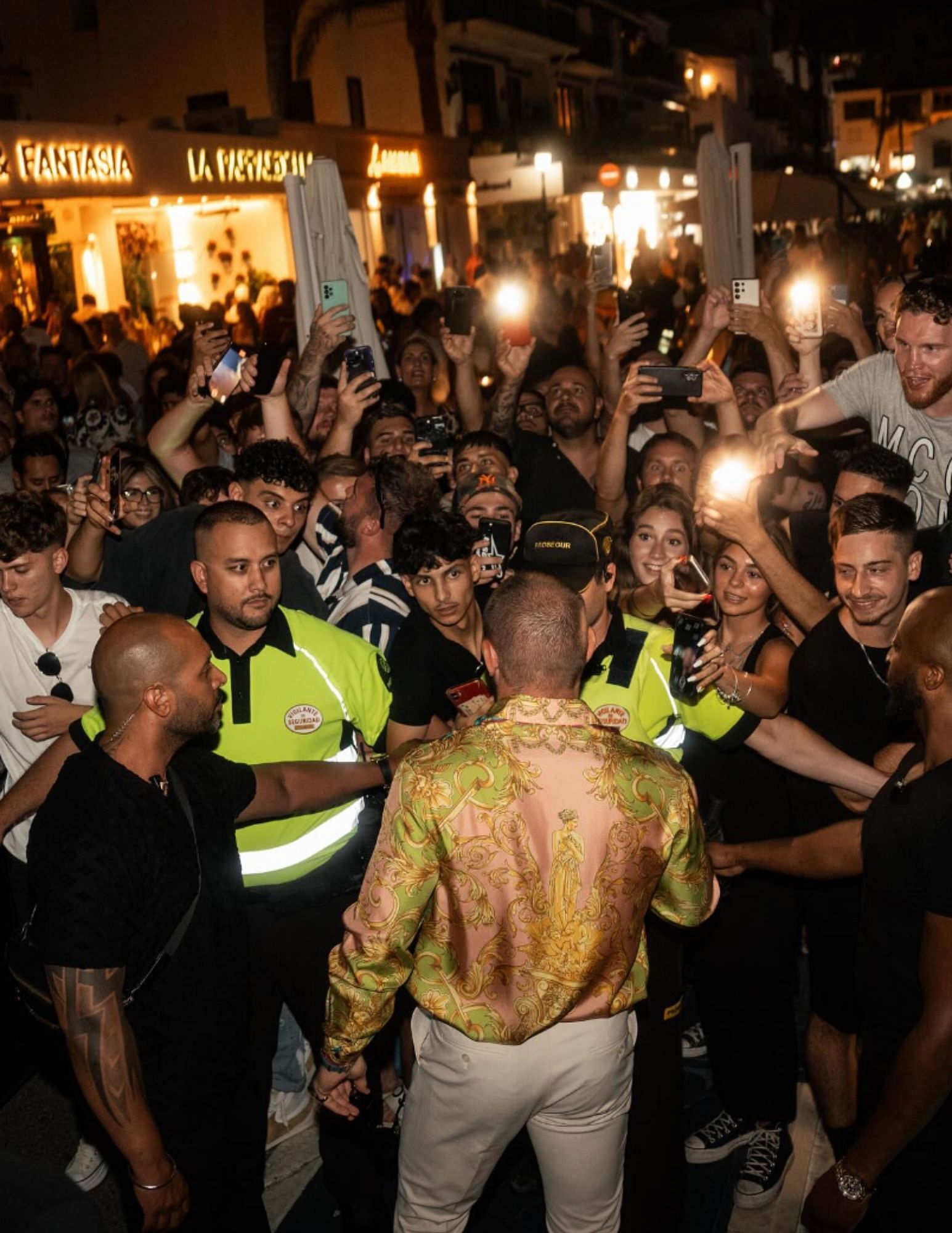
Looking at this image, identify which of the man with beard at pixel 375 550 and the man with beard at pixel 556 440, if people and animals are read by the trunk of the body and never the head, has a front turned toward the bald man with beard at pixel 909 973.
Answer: the man with beard at pixel 556 440

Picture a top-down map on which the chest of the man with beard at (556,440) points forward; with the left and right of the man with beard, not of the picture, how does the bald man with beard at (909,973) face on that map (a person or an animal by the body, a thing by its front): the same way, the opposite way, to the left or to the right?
to the right

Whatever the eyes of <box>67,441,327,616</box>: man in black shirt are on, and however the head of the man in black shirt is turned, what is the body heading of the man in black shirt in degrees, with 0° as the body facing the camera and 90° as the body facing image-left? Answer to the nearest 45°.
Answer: approximately 315°

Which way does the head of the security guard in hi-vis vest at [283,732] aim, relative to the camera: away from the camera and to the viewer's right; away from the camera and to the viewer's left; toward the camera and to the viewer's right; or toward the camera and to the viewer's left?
toward the camera and to the viewer's right

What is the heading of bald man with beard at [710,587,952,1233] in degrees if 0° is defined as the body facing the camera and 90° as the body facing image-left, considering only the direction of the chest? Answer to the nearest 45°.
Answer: approximately 90°

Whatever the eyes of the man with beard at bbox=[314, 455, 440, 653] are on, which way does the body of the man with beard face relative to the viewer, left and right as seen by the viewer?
facing to the left of the viewer

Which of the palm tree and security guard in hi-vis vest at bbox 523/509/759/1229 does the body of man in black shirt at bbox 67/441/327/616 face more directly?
the security guard in hi-vis vest

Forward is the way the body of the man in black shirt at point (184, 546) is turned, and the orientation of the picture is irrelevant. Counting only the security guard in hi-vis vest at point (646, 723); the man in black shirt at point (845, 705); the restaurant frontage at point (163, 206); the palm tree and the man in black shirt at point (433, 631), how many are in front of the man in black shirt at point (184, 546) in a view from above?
3

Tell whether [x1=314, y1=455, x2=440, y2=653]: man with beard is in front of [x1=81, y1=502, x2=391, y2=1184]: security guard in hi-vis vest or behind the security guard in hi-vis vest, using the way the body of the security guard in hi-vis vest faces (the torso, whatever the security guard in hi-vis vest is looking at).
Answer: behind

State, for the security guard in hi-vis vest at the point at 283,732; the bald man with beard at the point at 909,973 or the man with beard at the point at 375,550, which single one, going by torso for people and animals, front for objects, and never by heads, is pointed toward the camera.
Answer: the security guard in hi-vis vest

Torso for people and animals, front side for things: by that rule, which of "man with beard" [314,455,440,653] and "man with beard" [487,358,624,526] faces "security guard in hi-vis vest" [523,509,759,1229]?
"man with beard" [487,358,624,526]
